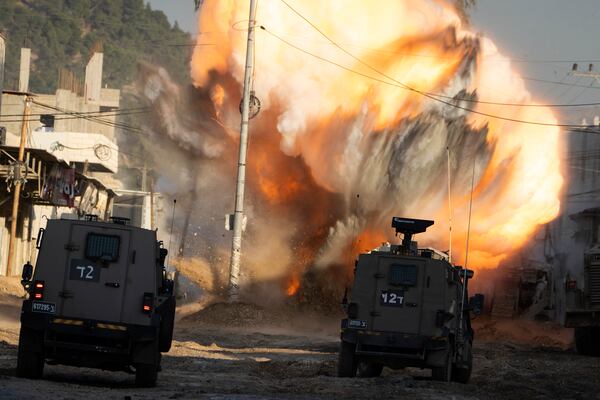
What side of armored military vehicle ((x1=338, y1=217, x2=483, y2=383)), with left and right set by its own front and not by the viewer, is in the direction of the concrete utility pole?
front

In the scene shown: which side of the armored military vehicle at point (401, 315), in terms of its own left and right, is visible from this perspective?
back

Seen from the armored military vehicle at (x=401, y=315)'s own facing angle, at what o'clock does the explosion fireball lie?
The explosion fireball is roughly at 12 o'clock from the armored military vehicle.

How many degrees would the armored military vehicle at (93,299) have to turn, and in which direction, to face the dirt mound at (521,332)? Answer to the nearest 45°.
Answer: approximately 45° to its right

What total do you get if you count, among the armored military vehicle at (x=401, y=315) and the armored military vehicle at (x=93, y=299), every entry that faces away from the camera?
2

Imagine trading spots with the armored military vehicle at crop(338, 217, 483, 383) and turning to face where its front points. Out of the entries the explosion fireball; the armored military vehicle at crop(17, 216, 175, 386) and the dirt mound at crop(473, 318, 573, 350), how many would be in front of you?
2

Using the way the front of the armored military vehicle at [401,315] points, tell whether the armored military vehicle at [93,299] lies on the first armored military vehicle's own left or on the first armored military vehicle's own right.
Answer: on the first armored military vehicle's own left

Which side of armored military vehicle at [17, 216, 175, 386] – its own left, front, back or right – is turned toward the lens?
back

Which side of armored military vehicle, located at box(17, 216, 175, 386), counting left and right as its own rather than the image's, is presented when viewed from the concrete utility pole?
front

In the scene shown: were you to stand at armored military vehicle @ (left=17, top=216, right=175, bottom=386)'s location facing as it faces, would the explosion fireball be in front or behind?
in front
